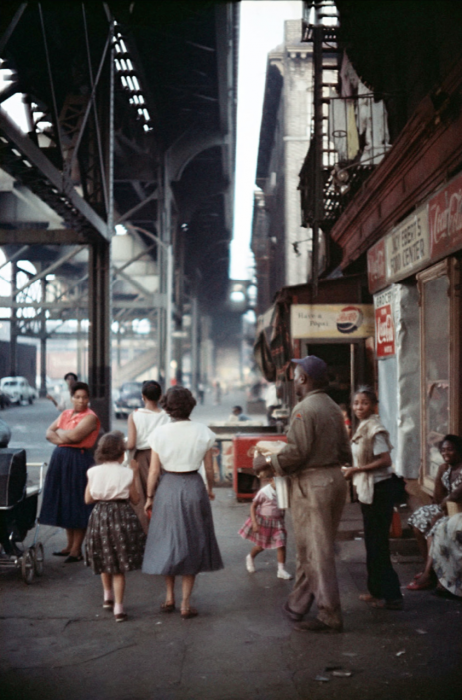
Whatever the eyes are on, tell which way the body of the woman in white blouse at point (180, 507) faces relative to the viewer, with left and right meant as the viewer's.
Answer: facing away from the viewer

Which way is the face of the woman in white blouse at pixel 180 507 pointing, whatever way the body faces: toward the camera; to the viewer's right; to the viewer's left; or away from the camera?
away from the camera

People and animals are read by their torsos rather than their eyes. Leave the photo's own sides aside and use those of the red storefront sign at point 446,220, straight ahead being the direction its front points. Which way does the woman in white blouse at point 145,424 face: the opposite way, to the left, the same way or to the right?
to the right

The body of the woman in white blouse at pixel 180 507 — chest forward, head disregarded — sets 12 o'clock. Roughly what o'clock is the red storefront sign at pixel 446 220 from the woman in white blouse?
The red storefront sign is roughly at 2 o'clock from the woman in white blouse.

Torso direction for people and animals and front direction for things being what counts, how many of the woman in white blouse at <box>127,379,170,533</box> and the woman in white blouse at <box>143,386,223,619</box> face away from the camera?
2

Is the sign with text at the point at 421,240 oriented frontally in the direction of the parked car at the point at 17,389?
no

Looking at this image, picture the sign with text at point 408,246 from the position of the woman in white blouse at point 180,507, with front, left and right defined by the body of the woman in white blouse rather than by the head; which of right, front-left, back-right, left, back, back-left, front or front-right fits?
front-right

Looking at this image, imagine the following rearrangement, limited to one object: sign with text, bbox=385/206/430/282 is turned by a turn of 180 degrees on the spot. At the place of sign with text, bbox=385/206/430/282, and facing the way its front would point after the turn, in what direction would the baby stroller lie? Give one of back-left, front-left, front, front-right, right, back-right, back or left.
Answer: back

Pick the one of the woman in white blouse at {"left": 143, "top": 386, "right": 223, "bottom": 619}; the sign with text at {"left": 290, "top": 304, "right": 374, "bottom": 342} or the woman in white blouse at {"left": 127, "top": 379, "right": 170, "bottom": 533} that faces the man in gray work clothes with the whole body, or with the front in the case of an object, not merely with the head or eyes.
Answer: the sign with text

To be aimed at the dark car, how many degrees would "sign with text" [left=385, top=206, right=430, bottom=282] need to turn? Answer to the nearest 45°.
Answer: approximately 90° to its right

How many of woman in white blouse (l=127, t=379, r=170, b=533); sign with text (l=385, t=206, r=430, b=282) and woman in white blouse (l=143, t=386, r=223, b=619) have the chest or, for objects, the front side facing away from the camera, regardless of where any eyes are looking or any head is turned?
2

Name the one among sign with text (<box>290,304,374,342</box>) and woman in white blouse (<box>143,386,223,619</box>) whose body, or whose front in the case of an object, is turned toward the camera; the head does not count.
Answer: the sign with text

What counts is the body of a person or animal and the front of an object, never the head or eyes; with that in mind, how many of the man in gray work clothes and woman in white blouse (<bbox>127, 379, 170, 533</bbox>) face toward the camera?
0

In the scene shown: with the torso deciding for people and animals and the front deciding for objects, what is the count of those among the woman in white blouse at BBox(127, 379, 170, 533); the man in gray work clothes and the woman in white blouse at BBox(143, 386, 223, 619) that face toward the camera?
0

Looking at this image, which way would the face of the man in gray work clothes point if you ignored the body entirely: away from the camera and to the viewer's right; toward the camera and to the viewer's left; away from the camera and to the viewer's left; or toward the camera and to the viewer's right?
away from the camera and to the viewer's left

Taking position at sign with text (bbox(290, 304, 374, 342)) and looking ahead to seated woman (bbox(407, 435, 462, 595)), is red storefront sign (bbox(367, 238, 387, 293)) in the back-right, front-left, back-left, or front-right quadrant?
front-left

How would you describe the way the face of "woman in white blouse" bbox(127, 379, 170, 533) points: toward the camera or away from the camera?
away from the camera
